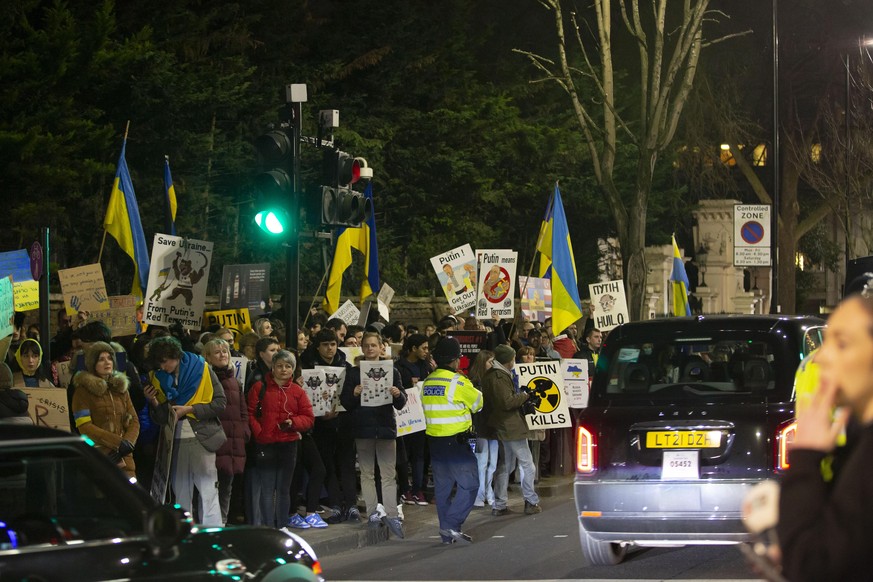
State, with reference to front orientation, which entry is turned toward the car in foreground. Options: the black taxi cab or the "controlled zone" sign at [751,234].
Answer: the "controlled zone" sign

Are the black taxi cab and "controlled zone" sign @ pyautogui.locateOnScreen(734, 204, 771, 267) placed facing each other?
yes

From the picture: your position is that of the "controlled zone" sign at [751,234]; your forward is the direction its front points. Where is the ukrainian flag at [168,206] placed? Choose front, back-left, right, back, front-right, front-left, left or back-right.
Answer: front-right

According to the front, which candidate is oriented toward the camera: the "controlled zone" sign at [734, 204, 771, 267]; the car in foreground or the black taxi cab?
the "controlled zone" sign

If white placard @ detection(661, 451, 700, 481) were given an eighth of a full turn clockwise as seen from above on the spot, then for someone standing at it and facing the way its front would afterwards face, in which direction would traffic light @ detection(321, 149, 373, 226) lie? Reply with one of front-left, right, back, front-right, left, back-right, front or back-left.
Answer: right

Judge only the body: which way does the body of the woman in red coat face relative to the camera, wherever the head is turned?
toward the camera

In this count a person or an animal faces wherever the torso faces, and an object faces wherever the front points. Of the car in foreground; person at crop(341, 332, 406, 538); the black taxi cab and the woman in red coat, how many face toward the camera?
2

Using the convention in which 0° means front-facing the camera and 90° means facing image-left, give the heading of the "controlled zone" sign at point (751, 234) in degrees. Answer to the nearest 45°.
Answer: approximately 0°

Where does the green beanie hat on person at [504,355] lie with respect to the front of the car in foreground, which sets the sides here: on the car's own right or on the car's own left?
on the car's own left

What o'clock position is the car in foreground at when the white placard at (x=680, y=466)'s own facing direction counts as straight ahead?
The car in foreground is roughly at 1 o'clock from the white placard.

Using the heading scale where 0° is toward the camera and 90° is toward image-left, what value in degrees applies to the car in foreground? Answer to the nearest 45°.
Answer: approximately 270°

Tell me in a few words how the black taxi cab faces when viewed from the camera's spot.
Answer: facing away from the viewer

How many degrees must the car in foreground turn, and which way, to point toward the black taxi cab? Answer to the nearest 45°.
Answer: approximately 45° to its left

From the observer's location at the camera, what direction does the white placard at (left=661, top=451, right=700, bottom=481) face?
facing the viewer

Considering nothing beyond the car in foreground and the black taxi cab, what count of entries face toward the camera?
0

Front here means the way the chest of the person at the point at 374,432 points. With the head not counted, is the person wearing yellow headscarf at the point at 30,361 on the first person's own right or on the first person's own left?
on the first person's own right
